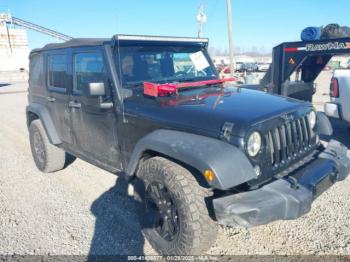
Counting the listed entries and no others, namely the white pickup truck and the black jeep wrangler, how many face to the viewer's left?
0

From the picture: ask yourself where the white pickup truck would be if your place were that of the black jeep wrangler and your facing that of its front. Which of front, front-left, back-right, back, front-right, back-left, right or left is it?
left

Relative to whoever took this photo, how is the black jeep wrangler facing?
facing the viewer and to the right of the viewer
